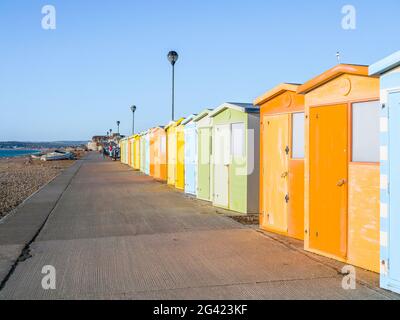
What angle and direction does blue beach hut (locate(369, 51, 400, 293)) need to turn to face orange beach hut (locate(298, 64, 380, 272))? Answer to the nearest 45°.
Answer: approximately 90° to its right

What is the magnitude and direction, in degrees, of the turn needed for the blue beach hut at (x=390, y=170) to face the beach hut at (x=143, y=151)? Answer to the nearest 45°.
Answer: approximately 90° to its right

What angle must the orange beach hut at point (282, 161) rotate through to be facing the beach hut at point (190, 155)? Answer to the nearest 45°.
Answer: approximately 90° to its right

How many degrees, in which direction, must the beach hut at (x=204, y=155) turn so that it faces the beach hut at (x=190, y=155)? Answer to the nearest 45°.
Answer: approximately 135° to its right

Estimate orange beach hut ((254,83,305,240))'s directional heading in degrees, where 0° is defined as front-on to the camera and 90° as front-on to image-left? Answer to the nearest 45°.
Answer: approximately 45°

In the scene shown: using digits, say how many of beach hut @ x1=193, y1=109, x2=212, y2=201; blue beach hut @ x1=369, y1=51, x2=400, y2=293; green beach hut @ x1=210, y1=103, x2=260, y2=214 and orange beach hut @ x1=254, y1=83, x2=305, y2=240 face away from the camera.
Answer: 0

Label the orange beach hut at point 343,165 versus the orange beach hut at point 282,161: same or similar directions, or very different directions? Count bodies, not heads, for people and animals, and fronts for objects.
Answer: same or similar directions

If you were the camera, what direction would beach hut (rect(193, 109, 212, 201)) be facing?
facing the viewer and to the left of the viewer

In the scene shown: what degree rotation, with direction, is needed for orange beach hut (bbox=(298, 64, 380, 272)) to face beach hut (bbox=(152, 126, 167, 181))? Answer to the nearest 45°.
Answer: approximately 90° to its right

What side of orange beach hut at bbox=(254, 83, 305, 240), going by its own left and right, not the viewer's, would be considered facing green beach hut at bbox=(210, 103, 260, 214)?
right

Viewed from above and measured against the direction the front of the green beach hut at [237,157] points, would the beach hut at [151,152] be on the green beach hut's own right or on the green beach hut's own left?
on the green beach hut's own right
